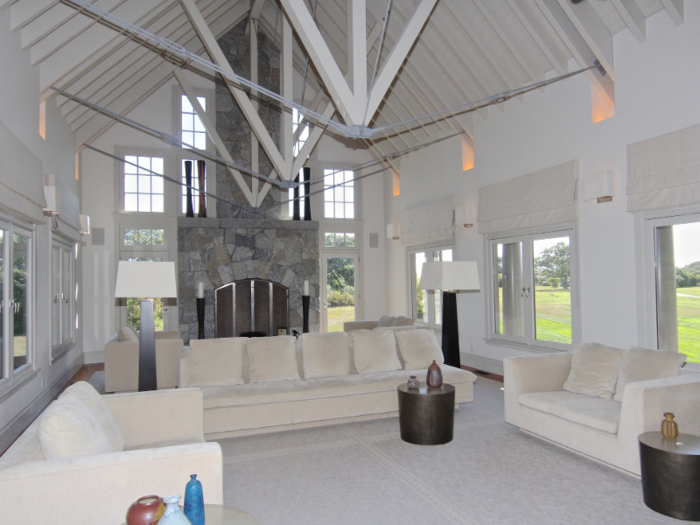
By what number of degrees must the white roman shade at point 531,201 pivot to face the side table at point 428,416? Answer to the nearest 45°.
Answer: approximately 45° to its left

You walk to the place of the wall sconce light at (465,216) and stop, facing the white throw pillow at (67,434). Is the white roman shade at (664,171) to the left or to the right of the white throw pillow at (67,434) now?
left

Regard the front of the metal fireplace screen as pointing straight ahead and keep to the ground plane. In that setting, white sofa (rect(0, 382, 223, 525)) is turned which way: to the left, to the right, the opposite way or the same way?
to the left

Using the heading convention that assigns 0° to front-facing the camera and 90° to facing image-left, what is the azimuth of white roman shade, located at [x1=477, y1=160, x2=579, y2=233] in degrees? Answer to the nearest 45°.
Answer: approximately 45°

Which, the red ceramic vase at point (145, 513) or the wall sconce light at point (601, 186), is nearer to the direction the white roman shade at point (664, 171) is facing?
the red ceramic vase

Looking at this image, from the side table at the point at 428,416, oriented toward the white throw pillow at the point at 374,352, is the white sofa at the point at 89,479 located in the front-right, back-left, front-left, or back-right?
back-left

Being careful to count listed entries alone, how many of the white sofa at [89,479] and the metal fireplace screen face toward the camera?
1

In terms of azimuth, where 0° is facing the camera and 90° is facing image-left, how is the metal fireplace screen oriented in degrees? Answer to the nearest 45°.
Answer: approximately 0°

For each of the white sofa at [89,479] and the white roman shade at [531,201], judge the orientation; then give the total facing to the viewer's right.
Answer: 1

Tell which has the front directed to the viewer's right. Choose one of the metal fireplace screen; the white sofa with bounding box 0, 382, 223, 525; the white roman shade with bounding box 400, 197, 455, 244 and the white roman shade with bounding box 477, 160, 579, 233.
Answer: the white sofa
